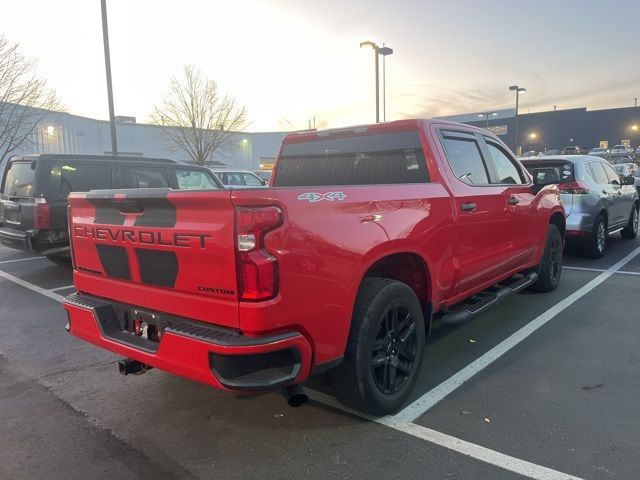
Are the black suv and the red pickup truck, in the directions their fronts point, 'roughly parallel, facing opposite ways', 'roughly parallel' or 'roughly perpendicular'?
roughly parallel

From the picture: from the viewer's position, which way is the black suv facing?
facing away from the viewer and to the right of the viewer

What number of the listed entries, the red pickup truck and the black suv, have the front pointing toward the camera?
0

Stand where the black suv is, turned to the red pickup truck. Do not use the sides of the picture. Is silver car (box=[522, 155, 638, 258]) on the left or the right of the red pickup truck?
left

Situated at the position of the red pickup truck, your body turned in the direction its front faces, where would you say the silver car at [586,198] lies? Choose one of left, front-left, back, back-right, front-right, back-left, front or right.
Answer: front

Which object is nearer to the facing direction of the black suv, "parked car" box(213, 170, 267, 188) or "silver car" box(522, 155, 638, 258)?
the parked car

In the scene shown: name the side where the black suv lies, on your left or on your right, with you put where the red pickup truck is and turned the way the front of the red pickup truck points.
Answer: on your left

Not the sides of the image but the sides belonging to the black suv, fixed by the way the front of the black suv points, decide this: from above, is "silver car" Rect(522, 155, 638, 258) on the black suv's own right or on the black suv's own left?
on the black suv's own right

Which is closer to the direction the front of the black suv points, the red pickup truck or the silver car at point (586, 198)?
the silver car

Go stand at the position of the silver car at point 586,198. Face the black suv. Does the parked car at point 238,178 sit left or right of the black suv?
right

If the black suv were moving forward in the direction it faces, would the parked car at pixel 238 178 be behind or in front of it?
in front

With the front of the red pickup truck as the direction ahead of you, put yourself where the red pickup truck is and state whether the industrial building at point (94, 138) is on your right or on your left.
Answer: on your left

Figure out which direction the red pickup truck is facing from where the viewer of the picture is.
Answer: facing away from the viewer and to the right of the viewer

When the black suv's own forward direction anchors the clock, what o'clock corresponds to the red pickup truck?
The red pickup truck is roughly at 4 o'clock from the black suv.

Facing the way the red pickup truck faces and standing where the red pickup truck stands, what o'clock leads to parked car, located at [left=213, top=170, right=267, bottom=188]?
The parked car is roughly at 10 o'clock from the red pickup truck.
